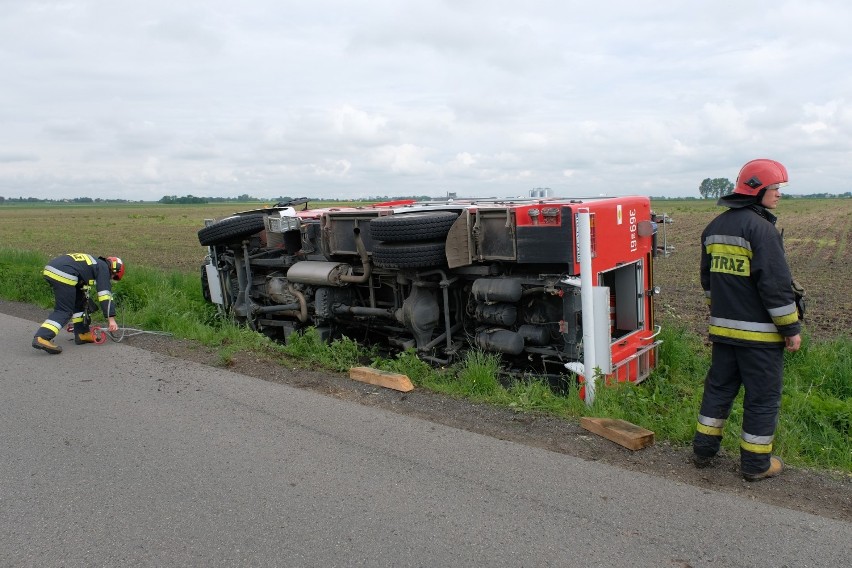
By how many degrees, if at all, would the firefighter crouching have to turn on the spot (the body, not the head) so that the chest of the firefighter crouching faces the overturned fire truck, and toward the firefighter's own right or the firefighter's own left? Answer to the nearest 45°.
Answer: approximately 45° to the firefighter's own right

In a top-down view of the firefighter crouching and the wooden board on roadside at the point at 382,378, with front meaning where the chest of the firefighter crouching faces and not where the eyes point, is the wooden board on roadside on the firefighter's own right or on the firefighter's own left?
on the firefighter's own right

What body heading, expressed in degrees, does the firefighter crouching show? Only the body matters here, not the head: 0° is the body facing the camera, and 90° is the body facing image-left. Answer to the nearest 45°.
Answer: approximately 270°
